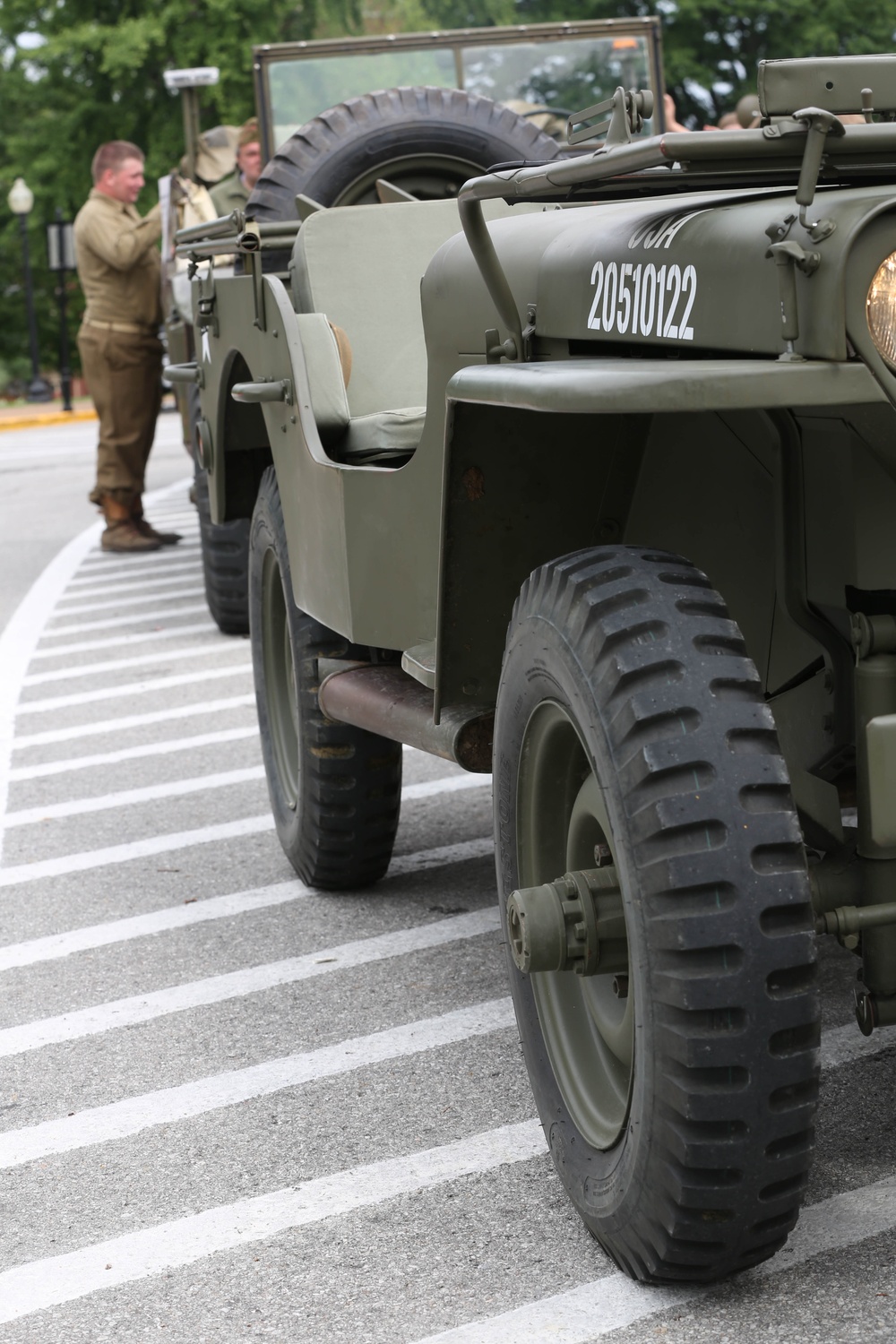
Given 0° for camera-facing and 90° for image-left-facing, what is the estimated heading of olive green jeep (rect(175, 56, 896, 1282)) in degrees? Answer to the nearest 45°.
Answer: approximately 315°

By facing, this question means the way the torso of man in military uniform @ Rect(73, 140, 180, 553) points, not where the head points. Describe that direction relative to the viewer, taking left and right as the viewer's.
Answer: facing to the right of the viewer

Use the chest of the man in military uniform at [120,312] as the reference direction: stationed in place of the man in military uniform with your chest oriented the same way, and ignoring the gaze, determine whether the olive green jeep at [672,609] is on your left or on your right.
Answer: on your right

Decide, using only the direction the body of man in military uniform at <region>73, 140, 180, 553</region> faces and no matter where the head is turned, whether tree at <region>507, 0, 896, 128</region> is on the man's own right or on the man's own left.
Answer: on the man's own left

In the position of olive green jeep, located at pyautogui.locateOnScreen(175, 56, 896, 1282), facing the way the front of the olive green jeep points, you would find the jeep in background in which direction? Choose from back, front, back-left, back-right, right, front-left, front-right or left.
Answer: back-left

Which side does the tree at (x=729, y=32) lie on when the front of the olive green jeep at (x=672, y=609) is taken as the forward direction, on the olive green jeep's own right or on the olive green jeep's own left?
on the olive green jeep's own left

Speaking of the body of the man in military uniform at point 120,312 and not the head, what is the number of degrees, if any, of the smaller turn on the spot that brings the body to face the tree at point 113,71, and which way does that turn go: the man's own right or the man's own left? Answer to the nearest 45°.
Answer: approximately 90° to the man's own left

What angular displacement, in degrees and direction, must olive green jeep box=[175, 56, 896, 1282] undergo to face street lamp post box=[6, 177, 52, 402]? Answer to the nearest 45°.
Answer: approximately 135° to its left

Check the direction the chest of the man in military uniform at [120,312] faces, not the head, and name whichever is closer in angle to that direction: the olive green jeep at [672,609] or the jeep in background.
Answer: the jeep in background
